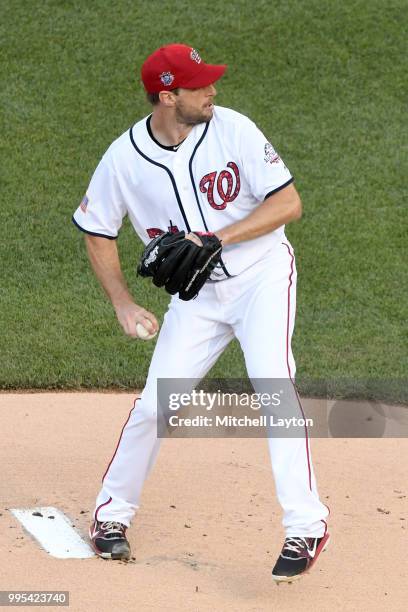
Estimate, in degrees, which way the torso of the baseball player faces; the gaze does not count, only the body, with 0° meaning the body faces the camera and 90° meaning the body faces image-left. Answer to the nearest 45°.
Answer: approximately 0°
